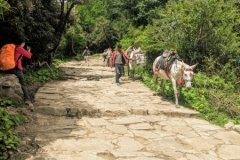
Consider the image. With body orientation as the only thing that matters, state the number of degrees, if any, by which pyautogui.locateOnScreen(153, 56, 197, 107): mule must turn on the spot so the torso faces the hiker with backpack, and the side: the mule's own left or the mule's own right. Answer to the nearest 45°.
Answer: approximately 90° to the mule's own right

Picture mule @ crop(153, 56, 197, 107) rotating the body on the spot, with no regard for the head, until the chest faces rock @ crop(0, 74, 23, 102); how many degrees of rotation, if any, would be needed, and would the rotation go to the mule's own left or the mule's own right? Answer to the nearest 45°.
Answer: approximately 90° to the mule's own right

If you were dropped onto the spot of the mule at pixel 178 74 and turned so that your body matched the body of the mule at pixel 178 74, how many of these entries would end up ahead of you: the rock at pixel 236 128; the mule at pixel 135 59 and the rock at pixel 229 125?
2

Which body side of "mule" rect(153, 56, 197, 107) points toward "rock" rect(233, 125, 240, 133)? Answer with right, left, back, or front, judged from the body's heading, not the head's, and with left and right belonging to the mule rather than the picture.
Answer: front

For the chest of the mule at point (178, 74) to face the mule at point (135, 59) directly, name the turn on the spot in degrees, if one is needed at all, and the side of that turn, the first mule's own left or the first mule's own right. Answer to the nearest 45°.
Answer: approximately 135° to the first mule's own left

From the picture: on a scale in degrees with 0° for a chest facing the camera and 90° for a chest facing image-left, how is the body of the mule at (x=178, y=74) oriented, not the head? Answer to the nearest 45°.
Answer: approximately 315°

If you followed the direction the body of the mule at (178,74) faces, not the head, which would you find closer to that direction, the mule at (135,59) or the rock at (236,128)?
the rock

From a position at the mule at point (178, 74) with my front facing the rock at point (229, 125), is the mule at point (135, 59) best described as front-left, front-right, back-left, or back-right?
back-left
